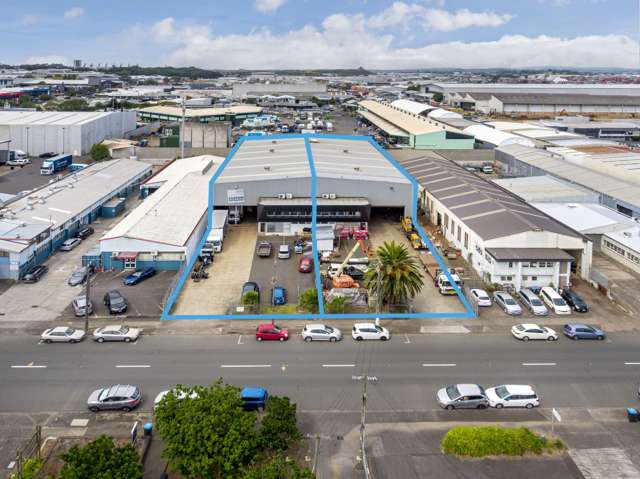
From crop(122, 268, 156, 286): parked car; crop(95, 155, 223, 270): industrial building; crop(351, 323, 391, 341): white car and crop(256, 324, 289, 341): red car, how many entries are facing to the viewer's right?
2

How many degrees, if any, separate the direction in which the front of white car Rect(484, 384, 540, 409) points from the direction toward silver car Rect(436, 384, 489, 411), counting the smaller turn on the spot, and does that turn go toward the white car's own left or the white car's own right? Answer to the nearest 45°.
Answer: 0° — it already faces it

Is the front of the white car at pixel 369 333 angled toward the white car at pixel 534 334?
yes

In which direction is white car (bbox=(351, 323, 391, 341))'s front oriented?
to the viewer's right

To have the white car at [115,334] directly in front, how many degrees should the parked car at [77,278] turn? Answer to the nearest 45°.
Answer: approximately 45° to its left

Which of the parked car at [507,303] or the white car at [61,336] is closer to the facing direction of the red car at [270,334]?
the parked car

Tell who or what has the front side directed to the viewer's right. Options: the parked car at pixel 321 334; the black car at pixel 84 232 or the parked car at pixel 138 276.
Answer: the parked car at pixel 321 334

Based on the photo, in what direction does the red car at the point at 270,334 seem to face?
to the viewer's right

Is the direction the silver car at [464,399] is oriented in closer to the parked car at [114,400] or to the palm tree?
the parked car

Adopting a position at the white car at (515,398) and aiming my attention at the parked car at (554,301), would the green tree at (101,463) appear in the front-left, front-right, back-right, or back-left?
back-left

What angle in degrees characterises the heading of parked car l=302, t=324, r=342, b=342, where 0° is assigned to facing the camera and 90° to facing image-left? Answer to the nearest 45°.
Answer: approximately 270°

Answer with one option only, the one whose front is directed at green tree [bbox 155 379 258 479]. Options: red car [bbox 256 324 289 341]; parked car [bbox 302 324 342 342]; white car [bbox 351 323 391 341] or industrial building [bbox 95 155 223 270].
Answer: the industrial building

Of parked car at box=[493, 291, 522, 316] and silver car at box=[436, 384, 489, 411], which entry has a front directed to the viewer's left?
the silver car
